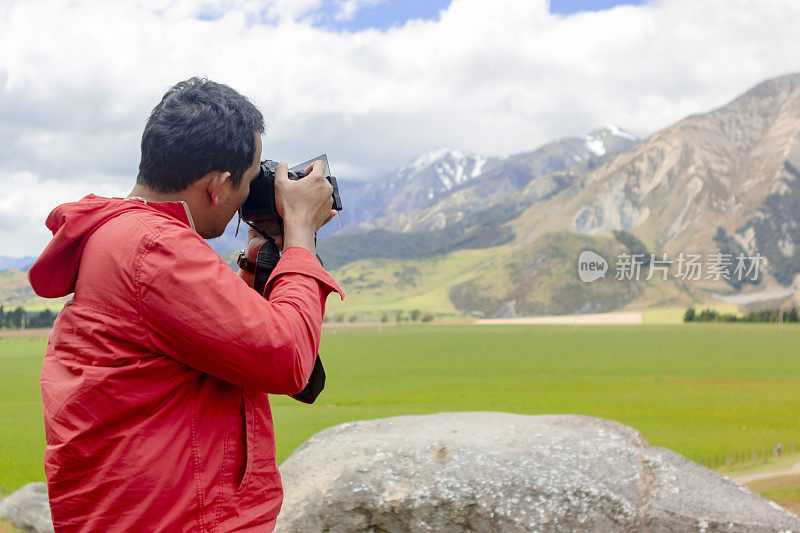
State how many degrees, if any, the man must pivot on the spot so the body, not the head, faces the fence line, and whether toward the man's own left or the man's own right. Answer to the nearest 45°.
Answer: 0° — they already face it

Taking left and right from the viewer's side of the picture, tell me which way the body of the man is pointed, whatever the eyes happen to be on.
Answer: facing away from the viewer and to the right of the viewer

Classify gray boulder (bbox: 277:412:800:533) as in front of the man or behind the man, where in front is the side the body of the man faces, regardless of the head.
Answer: in front

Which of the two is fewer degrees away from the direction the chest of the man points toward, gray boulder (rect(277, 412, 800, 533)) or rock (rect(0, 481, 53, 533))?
the gray boulder

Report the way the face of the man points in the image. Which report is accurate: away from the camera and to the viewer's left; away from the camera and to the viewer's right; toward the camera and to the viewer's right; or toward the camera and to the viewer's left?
away from the camera and to the viewer's right

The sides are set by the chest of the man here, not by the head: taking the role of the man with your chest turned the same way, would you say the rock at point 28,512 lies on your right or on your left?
on your left

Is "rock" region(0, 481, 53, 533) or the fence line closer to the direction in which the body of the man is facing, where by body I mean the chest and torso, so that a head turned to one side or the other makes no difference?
the fence line
